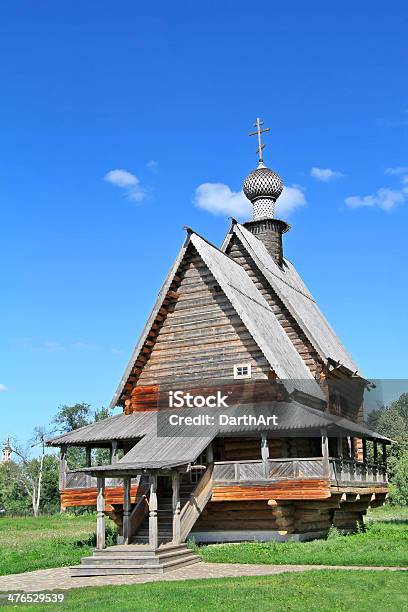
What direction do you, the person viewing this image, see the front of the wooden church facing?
facing the viewer and to the left of the viewer
